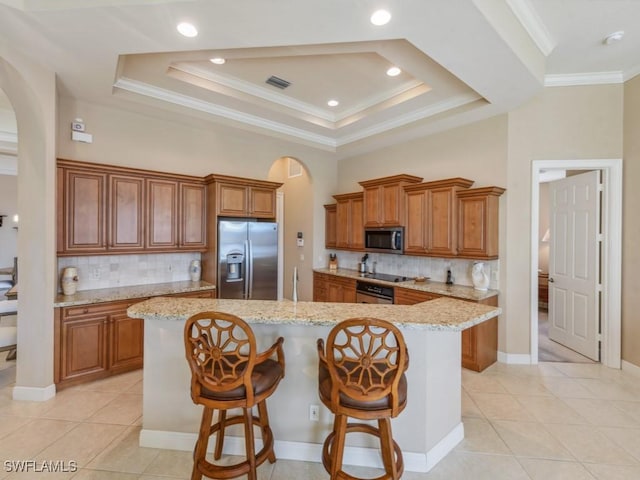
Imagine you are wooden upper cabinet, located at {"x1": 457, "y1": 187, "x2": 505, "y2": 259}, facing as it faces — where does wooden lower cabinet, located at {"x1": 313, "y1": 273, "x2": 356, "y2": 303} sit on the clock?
The wooden lower cabinet is roughly at 2 o'clock from the wooden upper cabinet.

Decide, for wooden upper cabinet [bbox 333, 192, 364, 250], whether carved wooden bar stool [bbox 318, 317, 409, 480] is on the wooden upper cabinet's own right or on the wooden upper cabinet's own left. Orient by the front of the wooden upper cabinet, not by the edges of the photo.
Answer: on the wooden upper cabinet's own left

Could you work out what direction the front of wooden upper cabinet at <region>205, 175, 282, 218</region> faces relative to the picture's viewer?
facing the viewer and to the right of the viewer

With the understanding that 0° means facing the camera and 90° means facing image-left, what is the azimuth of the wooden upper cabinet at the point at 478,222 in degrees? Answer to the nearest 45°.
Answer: approximately 45°

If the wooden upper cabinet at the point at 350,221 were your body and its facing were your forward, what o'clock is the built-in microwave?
The built-in microwave is roughly at 9 o'clock from the wooden upper cabinet.

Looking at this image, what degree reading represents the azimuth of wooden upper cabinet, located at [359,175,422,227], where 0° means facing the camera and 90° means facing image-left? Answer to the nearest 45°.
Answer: approximately 45°

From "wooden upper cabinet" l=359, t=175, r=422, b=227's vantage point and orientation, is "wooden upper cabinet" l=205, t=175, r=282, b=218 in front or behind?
in front

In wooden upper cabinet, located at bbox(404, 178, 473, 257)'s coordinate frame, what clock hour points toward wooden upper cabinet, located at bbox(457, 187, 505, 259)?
wooden upper cabinet, located at bbox(457, 187, 505, 259) is roughly at 8 o'clock from wooden upper cabinet, located at bbox(404, 178, 473, 257).

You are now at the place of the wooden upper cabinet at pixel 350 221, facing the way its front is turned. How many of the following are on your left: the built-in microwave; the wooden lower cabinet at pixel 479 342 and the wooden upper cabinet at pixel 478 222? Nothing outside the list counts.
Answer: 3

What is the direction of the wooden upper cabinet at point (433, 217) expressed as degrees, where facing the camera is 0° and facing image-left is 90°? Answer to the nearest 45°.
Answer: approximately 45°

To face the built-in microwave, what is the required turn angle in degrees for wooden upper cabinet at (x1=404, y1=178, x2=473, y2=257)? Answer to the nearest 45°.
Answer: approximately 90° to its right

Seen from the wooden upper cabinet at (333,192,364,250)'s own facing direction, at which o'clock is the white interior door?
The white interior door is roughly at 8 o'clock from the wooden upper cabinet.
